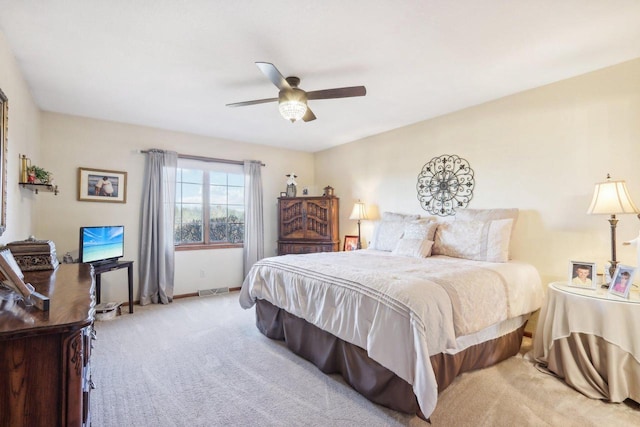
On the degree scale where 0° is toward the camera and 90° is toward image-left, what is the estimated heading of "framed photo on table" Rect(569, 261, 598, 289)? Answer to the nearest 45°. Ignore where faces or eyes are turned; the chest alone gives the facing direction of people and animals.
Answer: approximately 0°

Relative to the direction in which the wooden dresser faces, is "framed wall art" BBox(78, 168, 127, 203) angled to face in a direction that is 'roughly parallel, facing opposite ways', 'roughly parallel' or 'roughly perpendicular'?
roughly perpendicular

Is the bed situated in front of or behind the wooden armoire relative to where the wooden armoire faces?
in front

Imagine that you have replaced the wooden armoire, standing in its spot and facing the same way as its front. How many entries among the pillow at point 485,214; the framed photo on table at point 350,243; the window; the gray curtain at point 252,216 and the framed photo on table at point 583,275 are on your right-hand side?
2

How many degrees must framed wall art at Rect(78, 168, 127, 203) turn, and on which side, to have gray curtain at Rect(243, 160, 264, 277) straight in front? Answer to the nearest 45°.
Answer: approximately 90° to its left

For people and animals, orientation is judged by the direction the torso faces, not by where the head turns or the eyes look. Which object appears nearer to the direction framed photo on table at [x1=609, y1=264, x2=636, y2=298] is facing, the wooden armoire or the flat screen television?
the flat screen television

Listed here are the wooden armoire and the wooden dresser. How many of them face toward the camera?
1

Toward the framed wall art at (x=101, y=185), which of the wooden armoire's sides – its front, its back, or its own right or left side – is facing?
right

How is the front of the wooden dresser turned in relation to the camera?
facing to the right of the viewer
